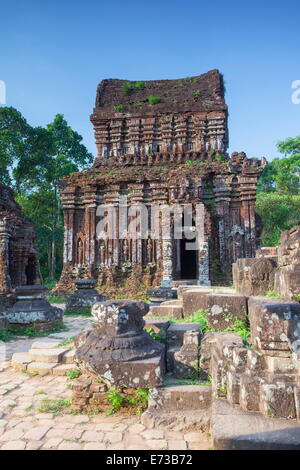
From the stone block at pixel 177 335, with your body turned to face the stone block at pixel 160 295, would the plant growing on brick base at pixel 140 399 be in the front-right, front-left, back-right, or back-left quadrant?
back-left

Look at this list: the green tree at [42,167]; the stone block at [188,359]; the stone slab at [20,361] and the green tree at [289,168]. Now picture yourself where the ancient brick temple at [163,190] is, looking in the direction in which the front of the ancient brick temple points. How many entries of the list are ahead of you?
2

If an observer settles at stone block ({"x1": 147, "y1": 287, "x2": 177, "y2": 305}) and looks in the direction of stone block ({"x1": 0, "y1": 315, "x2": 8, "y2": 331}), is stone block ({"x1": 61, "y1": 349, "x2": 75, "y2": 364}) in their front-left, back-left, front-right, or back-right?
front-left

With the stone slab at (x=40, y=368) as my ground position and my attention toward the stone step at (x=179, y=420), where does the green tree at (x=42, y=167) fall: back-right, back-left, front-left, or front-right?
back-left

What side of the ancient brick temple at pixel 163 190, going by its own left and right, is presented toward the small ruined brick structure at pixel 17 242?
right

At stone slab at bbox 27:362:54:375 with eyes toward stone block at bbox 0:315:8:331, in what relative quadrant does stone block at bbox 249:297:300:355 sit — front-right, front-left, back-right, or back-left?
back-right

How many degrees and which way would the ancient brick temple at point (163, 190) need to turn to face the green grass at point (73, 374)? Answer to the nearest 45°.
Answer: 0° — it already faces it

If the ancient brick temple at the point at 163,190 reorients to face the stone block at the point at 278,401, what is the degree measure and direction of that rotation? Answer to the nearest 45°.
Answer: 0° — it already faces it

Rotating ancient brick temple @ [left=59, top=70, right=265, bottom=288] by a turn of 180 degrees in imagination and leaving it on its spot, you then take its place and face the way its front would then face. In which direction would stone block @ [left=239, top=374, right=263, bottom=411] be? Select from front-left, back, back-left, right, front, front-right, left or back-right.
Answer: back

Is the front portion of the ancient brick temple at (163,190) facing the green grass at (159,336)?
yes

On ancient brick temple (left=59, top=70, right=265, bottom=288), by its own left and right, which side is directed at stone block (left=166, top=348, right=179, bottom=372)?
front

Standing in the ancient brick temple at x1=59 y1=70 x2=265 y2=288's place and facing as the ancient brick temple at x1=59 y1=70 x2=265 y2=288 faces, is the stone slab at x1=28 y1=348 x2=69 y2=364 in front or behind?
in front

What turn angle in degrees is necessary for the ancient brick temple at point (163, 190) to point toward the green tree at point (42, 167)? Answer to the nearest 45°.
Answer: approximately 135° to its right

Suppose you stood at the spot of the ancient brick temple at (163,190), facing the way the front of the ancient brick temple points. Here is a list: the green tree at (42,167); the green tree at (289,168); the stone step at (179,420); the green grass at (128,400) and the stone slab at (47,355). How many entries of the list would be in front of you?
3

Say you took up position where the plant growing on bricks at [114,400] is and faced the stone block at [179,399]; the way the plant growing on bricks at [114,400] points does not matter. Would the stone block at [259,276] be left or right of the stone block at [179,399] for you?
left

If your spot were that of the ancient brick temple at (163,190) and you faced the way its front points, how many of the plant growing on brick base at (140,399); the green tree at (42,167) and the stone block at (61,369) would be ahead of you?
2

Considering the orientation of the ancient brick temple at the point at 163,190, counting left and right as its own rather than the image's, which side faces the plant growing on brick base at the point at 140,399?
front

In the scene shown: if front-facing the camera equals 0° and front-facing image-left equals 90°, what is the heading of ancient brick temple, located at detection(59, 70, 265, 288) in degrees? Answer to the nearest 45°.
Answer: approximately 0°
